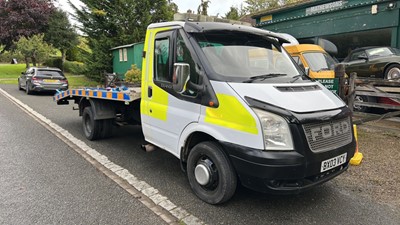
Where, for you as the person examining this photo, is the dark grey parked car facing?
facing away from the viewer and to the left of the viewer

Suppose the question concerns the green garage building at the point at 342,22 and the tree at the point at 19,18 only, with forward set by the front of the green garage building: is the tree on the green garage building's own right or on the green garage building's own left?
on the green garage building's own right

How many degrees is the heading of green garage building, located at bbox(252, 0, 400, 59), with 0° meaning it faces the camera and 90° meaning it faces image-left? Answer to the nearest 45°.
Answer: approximately 45°

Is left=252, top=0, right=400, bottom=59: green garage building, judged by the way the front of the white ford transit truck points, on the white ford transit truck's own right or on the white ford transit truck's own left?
on the white ford transit truck's own left

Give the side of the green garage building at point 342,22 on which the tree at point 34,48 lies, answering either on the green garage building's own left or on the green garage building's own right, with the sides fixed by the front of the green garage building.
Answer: on the green garage building's own right

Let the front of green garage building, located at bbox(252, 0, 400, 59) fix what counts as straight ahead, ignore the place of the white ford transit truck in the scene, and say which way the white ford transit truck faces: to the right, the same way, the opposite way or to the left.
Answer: to the left

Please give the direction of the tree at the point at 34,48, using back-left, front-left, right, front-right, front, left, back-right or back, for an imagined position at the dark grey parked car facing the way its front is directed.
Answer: front-right

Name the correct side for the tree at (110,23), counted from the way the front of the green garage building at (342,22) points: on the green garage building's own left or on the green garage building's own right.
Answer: on the green garage building's own right

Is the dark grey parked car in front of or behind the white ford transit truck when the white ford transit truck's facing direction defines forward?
behind
